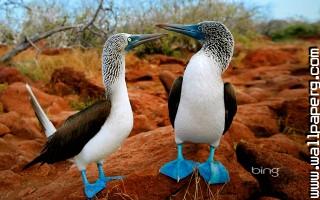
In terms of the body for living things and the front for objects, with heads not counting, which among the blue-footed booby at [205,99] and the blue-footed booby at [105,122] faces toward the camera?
the blue-footed booby at [205,99]

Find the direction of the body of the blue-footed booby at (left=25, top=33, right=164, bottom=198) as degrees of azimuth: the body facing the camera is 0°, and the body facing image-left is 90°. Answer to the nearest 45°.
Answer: approximately 270°

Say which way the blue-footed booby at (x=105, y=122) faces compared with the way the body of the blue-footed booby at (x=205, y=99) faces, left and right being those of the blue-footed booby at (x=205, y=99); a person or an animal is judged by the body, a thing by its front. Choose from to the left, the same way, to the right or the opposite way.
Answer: to the left

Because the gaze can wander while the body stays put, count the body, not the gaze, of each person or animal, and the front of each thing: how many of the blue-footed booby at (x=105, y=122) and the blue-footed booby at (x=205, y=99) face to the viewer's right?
1

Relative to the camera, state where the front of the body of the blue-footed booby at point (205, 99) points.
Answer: toward the camera

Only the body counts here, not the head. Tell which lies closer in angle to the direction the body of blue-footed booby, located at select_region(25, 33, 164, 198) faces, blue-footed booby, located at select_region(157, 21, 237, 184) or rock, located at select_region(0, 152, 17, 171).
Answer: the blue-footed booby
